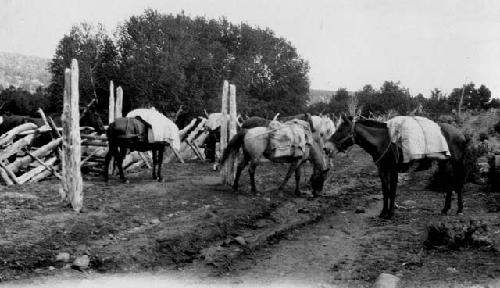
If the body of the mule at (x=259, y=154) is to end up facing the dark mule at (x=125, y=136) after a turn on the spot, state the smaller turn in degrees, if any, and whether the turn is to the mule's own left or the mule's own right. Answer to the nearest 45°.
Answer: approximately 180°

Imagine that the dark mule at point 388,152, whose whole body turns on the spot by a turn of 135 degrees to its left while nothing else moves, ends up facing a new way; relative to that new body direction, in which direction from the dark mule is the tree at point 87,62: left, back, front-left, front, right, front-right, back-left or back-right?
back

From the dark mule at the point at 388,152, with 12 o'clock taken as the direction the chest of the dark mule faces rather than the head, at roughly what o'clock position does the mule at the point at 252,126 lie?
The mule is roughly at 2 o'clock from the dark mule.

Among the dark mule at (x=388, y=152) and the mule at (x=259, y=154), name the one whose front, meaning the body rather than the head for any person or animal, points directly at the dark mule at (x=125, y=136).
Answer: the dark mule at (x=388, y=152)

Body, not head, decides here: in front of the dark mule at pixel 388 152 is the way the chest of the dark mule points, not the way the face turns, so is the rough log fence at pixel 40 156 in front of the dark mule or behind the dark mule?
in front

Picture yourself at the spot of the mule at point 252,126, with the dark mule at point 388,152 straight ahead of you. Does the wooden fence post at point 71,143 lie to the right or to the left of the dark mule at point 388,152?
right

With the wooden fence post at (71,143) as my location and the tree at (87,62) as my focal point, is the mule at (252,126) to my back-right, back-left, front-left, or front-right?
front-right

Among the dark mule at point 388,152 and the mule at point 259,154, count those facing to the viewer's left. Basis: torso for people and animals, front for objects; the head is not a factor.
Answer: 1

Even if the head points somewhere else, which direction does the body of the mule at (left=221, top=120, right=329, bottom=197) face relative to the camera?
to the viewer's right

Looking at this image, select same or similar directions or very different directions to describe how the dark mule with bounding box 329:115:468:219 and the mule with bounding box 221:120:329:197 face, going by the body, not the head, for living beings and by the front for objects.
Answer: very different directions

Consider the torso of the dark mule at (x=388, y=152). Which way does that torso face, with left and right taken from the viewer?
facing to the left of the viewer
